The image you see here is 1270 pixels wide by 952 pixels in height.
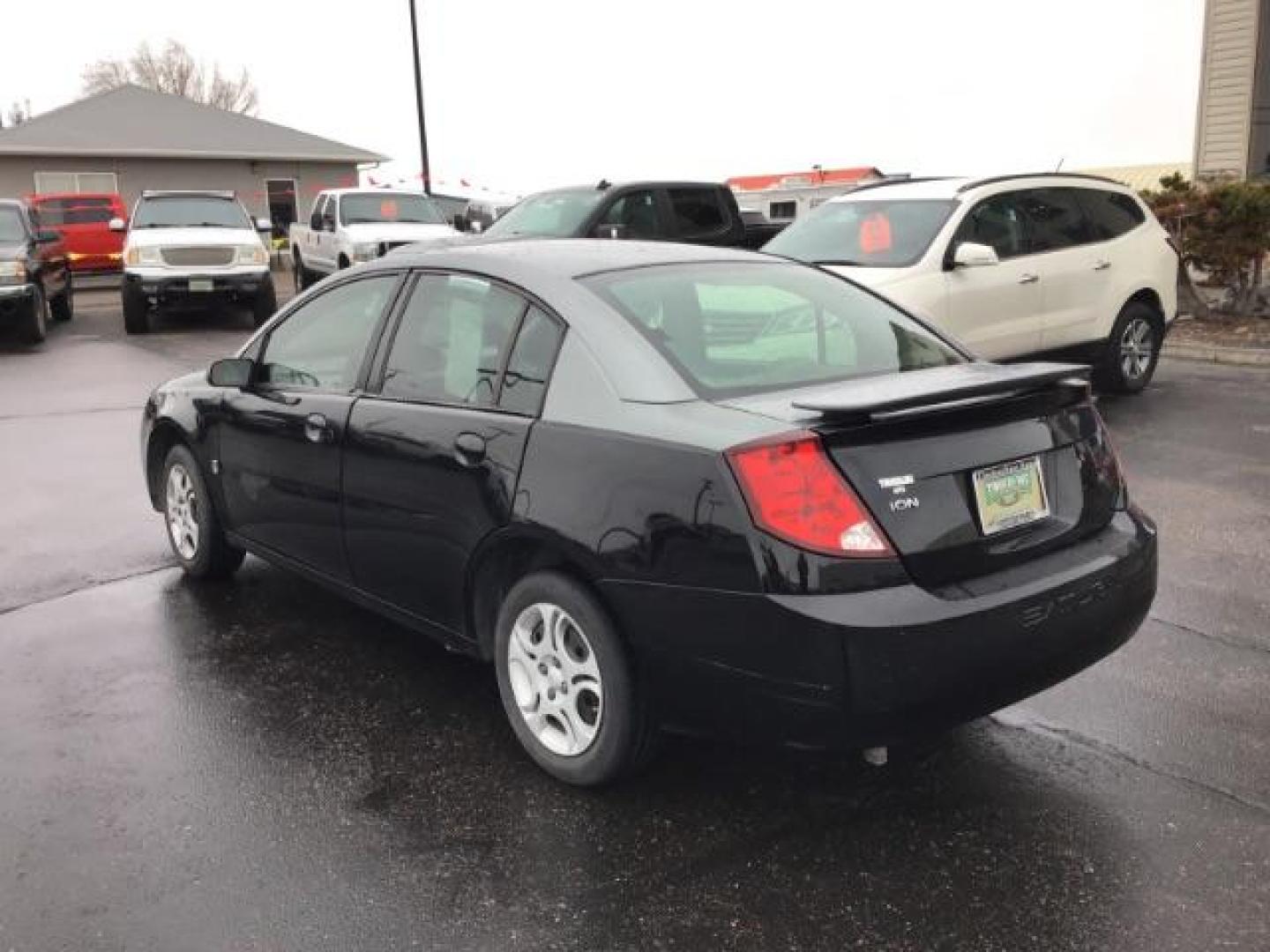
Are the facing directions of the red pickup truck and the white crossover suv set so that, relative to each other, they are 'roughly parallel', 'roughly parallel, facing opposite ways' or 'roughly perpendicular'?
roughly perpendicular

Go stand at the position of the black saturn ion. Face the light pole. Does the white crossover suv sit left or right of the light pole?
right

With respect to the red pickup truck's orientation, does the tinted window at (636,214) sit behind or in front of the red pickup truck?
in front

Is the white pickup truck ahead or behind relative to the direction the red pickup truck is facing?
ahead

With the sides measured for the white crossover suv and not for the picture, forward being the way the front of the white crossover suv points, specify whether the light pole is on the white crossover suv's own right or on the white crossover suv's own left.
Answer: on the white crossover suv's own right

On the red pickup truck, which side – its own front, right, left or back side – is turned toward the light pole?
left

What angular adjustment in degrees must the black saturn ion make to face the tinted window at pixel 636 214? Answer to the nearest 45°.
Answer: approximately 45° to its right

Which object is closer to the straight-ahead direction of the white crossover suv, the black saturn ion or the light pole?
the black saturn ion

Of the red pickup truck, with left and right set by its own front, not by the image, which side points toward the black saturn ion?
front

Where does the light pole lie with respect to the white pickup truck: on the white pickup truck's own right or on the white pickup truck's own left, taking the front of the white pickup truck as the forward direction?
on the white pickup truck's own left

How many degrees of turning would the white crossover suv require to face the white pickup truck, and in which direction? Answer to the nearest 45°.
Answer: approximately 90° to its right

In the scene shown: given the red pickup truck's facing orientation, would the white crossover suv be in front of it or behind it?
in front

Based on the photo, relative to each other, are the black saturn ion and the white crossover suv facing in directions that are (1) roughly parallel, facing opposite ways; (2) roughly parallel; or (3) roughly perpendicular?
roughly perpendicular

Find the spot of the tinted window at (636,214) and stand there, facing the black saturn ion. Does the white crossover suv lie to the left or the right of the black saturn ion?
left

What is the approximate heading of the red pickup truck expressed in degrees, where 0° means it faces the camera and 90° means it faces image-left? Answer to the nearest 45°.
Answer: approximately 0°

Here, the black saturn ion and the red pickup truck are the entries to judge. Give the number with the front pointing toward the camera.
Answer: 1

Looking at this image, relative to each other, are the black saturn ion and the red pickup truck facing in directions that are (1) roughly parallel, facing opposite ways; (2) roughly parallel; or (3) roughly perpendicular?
roughly parallel, facing opposite ways

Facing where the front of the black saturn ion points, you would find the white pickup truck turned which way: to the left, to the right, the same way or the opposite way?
the opposite way

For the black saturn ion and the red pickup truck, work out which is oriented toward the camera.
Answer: the red pickup truck

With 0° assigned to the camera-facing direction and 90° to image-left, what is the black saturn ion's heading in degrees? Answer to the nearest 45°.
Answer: approximately 135°

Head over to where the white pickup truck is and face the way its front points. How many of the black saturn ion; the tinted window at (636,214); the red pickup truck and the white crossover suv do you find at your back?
1
